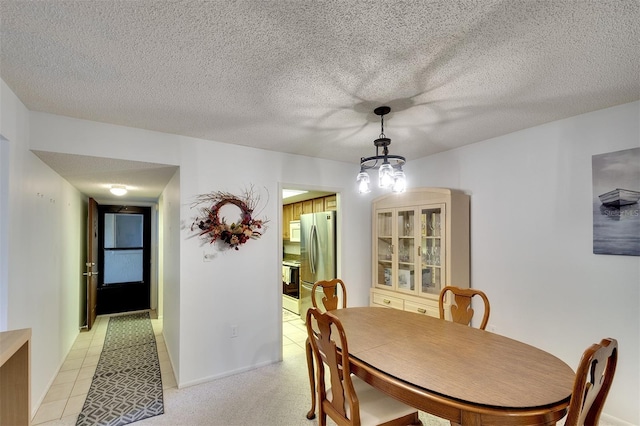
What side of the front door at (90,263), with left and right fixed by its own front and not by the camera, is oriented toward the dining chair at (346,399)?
right

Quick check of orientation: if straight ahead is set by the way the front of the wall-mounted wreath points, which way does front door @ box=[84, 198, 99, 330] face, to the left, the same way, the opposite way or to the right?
to the left

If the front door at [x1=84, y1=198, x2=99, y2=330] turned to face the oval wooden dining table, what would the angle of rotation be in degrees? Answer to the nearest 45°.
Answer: approximately 90° to its right

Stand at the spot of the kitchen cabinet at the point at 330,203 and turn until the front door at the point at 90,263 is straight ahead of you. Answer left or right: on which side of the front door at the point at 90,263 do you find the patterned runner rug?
left

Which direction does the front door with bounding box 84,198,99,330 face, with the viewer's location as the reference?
facing to the right of the viewer

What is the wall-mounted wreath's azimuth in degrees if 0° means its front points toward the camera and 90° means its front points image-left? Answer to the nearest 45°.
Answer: approximately 0°

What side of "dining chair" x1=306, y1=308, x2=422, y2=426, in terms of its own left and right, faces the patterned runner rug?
left

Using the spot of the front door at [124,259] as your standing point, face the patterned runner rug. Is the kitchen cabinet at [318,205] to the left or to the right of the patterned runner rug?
left

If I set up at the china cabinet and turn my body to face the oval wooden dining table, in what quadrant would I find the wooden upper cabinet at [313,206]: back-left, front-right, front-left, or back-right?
back-right

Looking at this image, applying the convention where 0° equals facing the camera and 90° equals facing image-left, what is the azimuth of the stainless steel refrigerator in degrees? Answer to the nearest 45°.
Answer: approximately 45°

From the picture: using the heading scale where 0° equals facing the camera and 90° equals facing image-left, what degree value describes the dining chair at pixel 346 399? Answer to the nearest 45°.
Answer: approximately 225°
